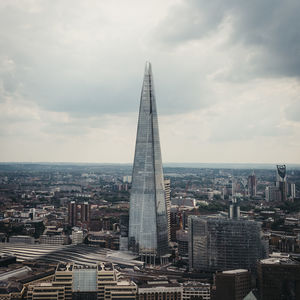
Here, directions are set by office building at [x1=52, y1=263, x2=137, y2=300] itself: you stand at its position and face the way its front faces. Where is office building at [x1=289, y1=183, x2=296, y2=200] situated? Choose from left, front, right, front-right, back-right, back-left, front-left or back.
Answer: back-left

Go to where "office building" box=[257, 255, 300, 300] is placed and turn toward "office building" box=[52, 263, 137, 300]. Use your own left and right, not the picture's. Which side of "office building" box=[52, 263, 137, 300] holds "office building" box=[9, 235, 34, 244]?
right

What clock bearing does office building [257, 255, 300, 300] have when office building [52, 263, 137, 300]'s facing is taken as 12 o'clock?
office building [257, 255, 300, 300] is roughly at 9 o'clock from office building [52, 263, 137, 300].

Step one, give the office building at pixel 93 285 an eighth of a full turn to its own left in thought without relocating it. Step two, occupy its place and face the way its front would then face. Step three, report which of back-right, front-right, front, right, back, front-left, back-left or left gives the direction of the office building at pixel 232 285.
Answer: front-left

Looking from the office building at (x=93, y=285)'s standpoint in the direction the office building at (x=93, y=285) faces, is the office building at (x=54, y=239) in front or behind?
behind

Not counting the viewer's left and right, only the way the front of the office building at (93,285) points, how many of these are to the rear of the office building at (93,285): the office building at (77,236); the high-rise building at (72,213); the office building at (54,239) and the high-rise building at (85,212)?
4

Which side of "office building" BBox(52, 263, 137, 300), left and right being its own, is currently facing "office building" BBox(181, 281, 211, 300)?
left

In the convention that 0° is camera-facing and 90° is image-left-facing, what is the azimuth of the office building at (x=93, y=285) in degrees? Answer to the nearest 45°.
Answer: approximately 0°

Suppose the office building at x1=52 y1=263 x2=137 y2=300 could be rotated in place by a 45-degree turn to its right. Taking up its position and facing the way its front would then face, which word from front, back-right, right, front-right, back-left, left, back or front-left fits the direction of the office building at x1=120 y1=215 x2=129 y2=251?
back-right

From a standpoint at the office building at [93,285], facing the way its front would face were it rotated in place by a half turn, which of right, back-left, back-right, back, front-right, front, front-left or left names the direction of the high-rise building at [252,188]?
front-right

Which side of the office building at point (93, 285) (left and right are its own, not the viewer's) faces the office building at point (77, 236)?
back

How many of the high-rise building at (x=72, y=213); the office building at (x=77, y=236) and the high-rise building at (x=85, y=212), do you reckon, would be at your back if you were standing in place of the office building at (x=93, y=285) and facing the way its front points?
3

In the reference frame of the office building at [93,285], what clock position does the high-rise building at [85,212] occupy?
The high-rise building is roughly at 6 o'clock from the office building.

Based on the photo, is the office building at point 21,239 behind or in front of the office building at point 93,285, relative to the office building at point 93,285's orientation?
behind

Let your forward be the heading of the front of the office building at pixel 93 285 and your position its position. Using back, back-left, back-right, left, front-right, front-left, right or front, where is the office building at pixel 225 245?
back-left
